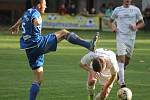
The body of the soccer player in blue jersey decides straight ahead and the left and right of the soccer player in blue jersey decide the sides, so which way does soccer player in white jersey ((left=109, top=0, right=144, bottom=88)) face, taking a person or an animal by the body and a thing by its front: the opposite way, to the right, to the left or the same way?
to the right

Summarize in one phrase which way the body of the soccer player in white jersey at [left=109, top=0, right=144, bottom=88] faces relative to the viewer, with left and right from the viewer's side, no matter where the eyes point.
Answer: facing the viewer

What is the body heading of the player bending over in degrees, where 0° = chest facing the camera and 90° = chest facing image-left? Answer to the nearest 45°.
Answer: approximately 0°

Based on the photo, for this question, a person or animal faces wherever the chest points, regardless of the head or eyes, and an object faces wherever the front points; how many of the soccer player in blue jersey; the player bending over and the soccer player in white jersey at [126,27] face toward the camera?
2

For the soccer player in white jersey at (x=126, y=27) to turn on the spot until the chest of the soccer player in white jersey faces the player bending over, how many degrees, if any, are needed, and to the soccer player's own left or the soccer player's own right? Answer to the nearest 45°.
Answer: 0° — they already face them

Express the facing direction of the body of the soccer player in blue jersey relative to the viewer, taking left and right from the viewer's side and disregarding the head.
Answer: facing to the right of the viewer

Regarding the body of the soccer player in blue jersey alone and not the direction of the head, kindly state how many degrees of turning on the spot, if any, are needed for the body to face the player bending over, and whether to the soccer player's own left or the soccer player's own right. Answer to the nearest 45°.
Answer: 0° — they already face them

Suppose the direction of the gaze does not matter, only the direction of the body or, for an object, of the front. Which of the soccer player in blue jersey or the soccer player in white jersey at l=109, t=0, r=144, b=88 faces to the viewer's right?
the soccer player in blue jersey

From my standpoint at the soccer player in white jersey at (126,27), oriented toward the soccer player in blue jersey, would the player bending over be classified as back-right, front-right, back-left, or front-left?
front-left

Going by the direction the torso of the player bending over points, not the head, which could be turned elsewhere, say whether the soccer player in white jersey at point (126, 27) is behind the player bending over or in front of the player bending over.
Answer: behind
